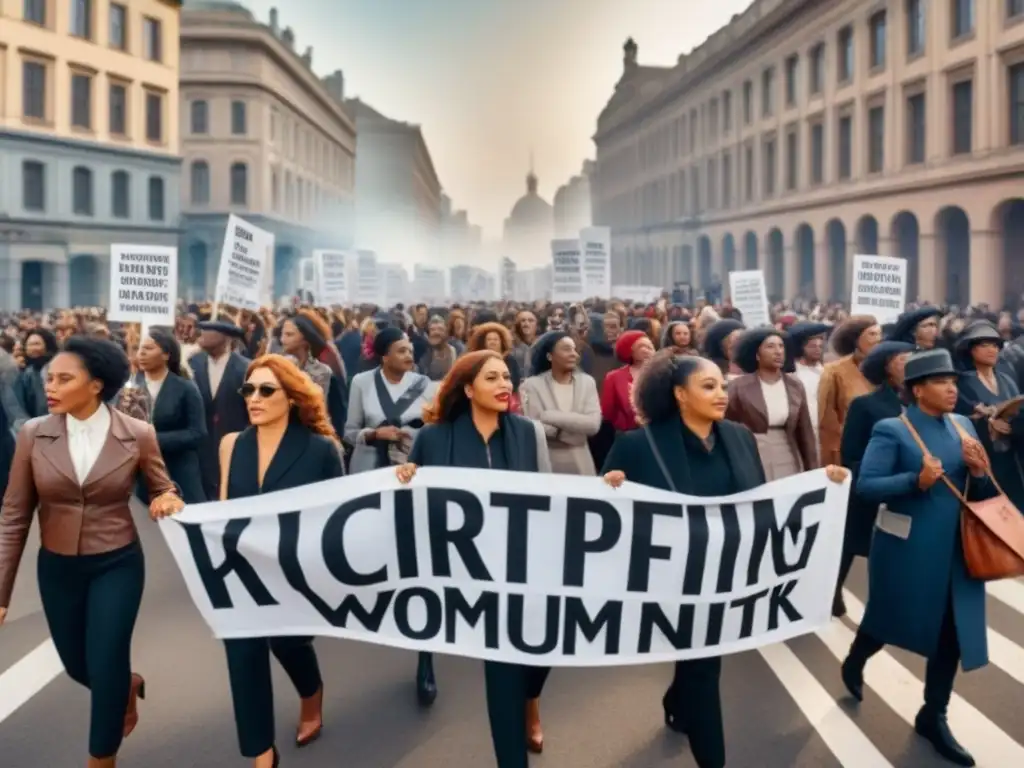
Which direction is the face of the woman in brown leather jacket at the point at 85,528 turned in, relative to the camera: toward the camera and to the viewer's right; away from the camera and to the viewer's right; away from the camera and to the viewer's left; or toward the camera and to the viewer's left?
toward the camera and to the viewer's left

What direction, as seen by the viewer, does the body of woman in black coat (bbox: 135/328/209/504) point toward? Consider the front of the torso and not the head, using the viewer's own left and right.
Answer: facing the viewer and to the left of the viewer

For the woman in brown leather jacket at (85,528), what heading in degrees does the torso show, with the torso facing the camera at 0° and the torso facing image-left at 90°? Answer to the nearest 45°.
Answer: approximately 0°

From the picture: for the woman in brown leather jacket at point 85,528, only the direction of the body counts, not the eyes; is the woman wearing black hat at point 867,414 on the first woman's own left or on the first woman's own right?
on the first woman's own left

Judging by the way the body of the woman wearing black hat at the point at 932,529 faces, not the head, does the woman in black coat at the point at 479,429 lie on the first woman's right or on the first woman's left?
on the first woman's right

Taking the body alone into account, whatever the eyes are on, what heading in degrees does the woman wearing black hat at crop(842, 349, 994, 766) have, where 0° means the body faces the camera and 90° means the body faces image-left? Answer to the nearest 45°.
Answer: approximately 315°

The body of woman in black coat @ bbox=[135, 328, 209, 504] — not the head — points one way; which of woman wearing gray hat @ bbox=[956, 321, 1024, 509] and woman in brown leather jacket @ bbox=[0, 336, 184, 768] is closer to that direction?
the woman in brown leather jacket

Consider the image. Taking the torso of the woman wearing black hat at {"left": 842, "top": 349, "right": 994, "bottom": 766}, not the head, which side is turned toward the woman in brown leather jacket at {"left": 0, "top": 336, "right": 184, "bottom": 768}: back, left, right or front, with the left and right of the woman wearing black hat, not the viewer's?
right

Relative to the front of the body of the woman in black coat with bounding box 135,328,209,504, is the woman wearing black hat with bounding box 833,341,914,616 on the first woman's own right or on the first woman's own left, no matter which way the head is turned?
on the first woman's own left

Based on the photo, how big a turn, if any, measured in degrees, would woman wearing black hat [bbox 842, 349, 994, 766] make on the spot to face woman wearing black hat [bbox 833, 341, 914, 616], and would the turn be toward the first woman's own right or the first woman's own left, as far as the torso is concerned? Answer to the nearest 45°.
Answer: approximately 135° to the first woman's own left

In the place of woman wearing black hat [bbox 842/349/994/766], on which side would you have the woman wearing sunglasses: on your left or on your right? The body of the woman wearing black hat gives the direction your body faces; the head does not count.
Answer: on your right

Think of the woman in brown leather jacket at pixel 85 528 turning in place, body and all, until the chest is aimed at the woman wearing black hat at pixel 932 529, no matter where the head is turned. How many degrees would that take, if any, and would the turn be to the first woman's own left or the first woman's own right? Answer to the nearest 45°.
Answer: approximately 90° to the first woman's own left

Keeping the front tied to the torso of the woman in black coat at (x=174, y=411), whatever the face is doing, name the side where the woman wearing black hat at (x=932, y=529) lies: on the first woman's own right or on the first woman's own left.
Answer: on the first woman's own left

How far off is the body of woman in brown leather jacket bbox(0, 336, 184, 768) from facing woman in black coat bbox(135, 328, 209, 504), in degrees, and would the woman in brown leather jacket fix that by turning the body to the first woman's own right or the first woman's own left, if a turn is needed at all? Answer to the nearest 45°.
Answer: approximately 180°

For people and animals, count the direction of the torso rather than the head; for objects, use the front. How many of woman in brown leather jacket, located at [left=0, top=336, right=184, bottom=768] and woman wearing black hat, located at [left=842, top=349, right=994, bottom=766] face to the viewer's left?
0

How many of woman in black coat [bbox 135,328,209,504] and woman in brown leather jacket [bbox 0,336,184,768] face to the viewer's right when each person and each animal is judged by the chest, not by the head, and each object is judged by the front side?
0
